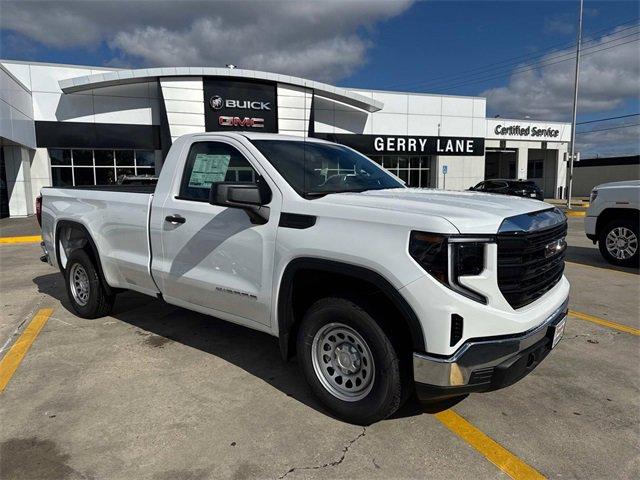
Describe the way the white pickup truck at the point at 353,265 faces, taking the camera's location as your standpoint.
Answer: facing the viewer and to the right of the viewer

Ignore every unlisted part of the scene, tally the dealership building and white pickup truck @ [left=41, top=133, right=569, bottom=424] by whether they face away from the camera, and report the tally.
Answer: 0

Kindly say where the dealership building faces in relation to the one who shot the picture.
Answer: facing the viewer

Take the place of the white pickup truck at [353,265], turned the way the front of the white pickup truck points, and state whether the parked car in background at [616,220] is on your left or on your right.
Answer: on your left

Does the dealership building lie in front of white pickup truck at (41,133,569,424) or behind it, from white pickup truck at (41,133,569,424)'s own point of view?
behind

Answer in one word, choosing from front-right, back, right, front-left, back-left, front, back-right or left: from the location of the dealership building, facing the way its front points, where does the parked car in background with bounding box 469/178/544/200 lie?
left

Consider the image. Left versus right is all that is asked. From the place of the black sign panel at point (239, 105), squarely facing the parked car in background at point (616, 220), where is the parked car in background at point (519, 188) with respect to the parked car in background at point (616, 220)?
left

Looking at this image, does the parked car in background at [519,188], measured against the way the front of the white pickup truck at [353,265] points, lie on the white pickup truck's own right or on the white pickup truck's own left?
on the white pickup truck's own left

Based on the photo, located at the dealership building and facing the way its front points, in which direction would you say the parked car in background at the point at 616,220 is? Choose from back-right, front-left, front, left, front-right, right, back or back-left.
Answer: front-left

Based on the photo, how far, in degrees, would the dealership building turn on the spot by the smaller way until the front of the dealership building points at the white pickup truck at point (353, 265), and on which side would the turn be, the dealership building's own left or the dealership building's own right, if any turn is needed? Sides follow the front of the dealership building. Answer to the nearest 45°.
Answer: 0° — it already faces it
